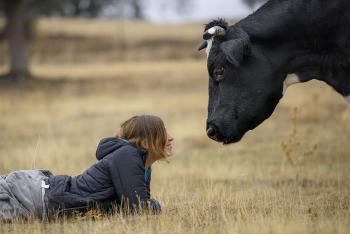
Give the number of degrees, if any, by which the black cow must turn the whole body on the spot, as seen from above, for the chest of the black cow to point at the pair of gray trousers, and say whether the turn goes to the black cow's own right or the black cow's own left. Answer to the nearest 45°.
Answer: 0° — it already faces it

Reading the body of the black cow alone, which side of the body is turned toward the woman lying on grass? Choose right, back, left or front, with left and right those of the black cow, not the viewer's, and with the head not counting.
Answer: front

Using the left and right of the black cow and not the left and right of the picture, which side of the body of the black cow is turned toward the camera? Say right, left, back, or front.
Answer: left
